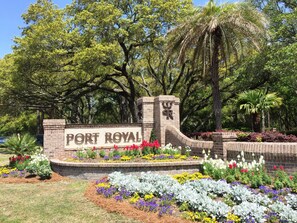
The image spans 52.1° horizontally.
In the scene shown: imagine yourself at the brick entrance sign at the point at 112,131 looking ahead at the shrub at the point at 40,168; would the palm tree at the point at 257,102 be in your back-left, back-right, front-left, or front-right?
back-left

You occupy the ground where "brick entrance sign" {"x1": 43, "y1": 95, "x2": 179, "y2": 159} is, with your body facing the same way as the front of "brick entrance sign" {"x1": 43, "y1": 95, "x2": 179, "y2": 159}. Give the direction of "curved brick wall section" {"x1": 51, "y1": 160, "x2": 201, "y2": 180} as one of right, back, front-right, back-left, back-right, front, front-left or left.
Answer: front

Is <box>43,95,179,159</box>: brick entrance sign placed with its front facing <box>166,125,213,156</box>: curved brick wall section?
no

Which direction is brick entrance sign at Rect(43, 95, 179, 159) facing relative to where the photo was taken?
toward the camera

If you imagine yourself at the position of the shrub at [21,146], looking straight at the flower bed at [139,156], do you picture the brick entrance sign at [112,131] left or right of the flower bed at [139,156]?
left

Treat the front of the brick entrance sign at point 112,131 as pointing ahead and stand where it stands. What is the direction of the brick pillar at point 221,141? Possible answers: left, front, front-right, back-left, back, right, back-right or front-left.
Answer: front-left

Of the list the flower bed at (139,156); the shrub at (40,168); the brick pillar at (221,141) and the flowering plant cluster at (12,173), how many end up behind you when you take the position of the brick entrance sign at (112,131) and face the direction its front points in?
0

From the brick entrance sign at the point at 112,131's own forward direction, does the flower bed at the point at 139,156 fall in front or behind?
in front

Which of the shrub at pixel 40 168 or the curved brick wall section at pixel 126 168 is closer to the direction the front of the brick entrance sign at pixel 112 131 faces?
the curved brick wall section

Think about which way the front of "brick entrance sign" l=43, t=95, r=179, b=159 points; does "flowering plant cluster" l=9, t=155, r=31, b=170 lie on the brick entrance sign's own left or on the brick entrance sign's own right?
on the brick entrance sign's own right

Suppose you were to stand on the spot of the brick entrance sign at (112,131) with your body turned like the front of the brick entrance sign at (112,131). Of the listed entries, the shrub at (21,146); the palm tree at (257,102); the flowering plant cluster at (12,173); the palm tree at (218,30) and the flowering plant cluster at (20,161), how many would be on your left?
2

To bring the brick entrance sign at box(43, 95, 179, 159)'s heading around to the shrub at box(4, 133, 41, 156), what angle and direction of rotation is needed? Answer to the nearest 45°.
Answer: approximately 90° to its right

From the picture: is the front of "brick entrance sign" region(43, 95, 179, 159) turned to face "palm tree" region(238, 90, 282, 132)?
no

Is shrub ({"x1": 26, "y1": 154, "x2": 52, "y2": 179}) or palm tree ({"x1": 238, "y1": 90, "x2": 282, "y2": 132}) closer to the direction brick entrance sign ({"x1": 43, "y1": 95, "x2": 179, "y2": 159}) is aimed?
the shrub

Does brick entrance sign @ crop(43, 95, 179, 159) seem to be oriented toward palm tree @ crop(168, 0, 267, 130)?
no

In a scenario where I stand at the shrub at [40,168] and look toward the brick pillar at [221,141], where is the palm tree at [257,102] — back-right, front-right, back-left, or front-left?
front-left
